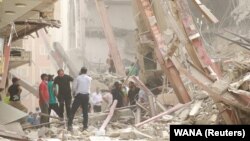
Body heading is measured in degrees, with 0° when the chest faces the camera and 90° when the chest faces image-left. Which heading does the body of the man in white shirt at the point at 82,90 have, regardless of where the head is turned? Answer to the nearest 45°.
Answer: approximately 180°

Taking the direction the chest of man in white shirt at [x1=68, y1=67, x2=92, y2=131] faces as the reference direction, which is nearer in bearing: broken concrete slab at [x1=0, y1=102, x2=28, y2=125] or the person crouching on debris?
the person crouching on debris

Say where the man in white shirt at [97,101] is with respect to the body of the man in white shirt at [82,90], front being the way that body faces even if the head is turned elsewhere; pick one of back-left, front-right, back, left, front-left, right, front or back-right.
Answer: front

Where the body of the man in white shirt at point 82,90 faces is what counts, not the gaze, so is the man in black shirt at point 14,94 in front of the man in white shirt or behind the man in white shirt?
in front

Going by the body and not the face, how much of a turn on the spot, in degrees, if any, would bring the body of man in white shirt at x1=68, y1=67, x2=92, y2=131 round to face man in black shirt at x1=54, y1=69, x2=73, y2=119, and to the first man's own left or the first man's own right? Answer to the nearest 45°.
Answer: approximately 45° to the first man's own left

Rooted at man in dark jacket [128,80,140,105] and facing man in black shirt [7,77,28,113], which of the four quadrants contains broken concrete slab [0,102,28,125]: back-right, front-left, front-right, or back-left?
front-left

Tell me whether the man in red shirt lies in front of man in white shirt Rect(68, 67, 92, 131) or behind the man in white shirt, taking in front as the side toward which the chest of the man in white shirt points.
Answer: in front

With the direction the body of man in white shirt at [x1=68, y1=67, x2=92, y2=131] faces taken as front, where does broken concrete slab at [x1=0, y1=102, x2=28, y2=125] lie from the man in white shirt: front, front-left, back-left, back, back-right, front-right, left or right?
back-left
